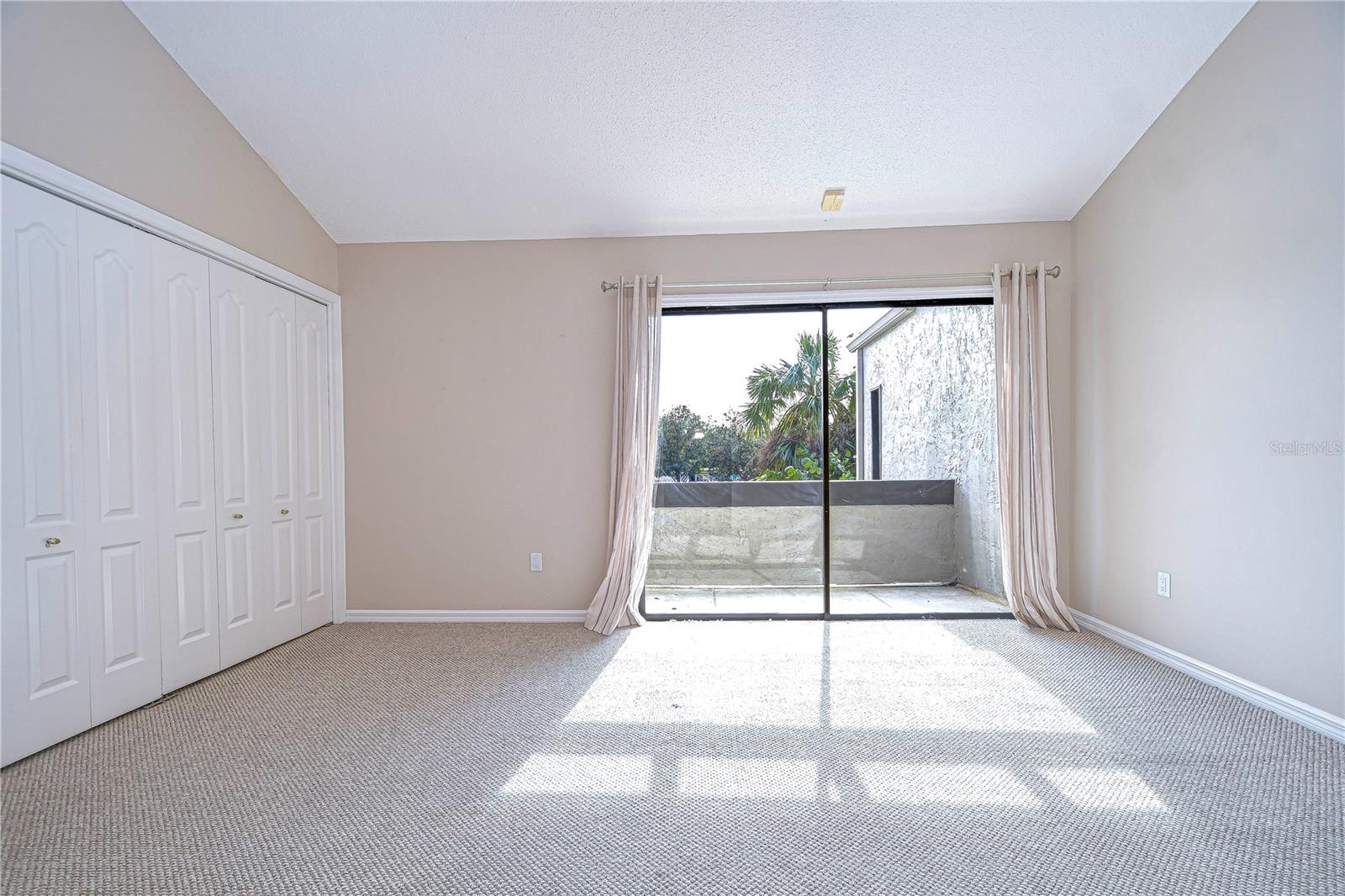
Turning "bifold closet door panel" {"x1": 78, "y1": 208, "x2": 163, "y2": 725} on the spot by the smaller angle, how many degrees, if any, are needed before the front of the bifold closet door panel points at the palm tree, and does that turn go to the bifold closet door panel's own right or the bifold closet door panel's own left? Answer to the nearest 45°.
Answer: approximately 45° to the bifold closet door panel's own left

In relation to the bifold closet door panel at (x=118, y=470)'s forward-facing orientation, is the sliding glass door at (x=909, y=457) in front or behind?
in front

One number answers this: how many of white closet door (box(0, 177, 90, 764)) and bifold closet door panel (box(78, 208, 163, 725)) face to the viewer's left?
0

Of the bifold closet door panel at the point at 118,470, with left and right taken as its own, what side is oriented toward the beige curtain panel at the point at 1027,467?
front

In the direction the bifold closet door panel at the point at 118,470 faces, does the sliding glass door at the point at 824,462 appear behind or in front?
in front

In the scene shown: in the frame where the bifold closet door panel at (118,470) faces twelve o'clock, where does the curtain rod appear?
The curtain rod is roughly at 11 o'clock from the bifold closet door panel.

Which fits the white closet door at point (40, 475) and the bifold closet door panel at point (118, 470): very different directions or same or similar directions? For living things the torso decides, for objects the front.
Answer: same or similar directions

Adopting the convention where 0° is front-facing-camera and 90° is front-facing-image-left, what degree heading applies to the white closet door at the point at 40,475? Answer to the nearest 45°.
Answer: approximately 315°

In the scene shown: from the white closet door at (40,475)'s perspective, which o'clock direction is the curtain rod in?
The curtain rod is roughly at 11 o'clock from the white closet door.

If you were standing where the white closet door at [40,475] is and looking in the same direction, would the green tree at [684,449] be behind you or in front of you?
in front

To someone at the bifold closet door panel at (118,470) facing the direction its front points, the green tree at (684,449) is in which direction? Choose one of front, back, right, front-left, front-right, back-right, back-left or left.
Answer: front-left

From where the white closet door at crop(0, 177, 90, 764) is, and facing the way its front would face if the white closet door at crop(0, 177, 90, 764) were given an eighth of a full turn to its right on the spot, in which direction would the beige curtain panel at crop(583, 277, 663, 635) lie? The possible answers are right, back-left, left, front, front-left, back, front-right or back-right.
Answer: left
